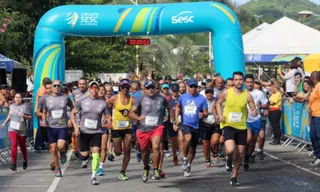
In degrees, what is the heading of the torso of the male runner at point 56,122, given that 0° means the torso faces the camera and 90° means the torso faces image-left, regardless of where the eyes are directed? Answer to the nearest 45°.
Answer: approximately 0°
